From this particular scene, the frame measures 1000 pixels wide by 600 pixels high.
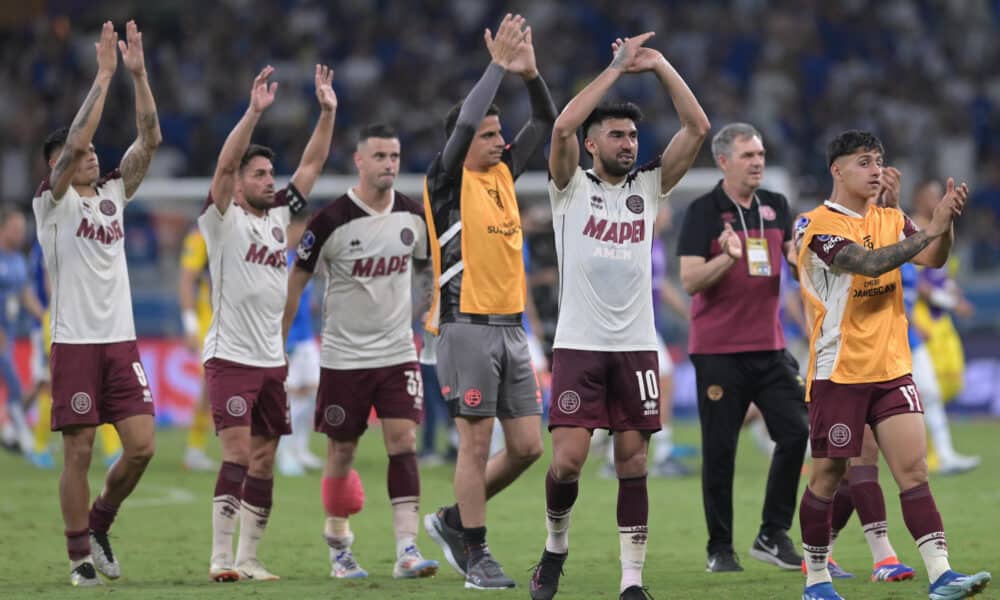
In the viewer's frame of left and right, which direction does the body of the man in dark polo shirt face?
facing the viewer and to the right of the viewer
